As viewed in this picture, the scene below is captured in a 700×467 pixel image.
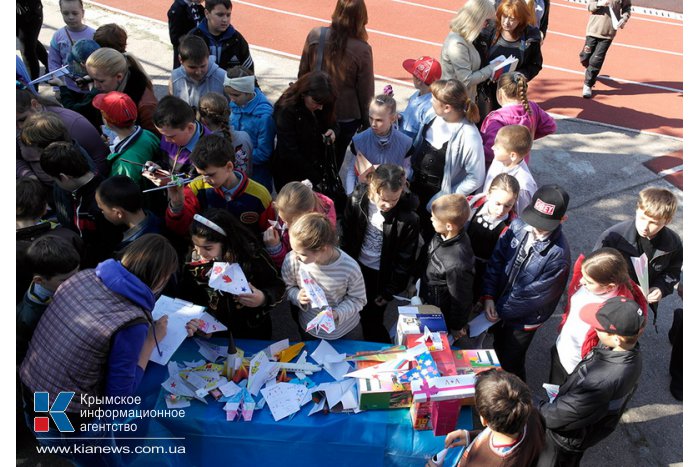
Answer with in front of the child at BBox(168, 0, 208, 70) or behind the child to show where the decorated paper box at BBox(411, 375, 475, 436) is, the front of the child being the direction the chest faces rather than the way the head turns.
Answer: in front

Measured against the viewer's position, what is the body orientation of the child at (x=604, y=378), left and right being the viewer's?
facing to the left of the viewer

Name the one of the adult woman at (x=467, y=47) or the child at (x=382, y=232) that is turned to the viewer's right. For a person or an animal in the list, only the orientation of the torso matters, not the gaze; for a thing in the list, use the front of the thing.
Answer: the adult woman

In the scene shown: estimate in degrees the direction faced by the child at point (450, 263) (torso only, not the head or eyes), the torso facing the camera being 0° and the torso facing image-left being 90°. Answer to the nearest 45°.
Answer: approximately 45°

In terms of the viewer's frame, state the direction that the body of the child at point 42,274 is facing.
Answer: to the viewer's right

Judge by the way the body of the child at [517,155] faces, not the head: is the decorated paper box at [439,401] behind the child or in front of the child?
in front

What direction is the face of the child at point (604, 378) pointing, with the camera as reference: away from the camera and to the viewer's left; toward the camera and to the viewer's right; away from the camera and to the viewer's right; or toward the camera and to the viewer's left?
away from the camera and to the viewer's left

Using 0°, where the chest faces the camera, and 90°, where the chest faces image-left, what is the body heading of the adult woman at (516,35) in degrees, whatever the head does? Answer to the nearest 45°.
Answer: approximately 45°

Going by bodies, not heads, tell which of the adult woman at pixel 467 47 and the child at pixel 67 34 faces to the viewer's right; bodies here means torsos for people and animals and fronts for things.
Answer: the adult woman

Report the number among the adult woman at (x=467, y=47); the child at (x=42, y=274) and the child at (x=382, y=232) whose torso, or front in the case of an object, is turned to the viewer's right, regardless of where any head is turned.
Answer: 2

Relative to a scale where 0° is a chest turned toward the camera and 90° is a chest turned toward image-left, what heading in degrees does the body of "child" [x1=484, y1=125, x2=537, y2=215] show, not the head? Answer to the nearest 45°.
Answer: approximately 45°

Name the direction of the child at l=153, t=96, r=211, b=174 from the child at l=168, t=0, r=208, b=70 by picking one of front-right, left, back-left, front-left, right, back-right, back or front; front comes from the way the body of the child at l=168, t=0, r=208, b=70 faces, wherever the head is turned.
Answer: front-right

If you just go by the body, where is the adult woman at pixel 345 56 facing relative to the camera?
away from the camera
